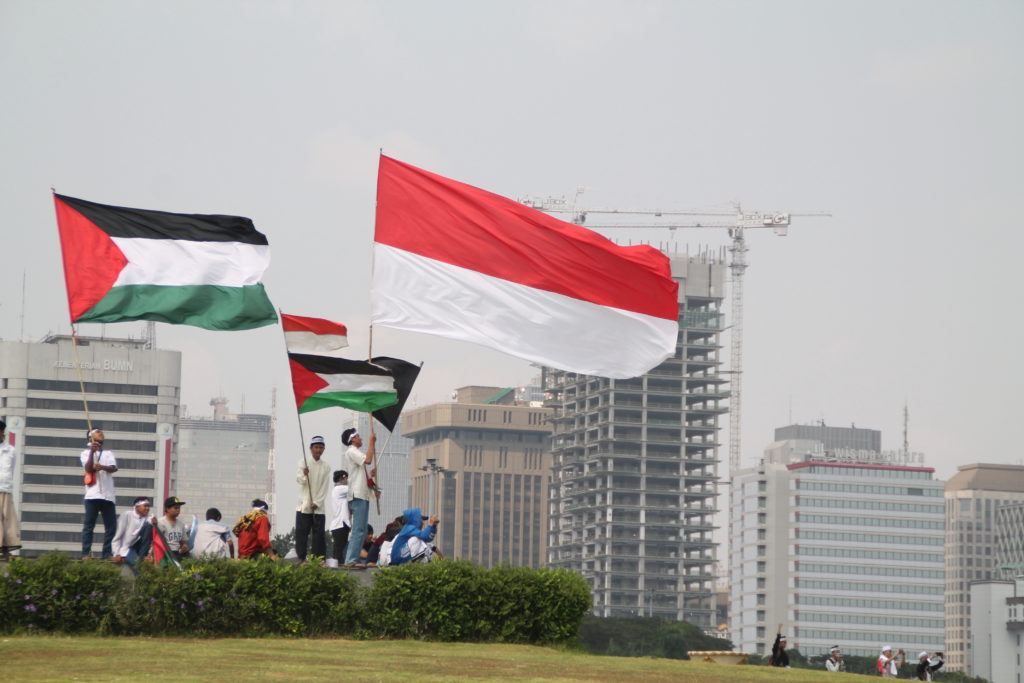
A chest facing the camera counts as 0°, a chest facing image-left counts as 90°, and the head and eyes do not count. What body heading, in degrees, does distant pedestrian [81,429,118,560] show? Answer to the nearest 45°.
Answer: approximately 0°

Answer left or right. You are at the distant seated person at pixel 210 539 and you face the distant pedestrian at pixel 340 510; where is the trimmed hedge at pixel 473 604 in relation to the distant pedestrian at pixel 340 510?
right

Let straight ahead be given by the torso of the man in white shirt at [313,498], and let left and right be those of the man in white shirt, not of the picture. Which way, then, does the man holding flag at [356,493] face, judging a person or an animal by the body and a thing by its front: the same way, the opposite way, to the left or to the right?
to the left

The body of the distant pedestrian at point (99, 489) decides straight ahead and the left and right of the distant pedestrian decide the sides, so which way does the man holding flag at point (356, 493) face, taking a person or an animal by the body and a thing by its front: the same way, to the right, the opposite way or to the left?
to the left

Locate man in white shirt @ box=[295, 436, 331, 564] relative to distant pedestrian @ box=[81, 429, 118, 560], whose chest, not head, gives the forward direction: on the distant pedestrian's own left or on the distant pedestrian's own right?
on the distant pedestrian's own left

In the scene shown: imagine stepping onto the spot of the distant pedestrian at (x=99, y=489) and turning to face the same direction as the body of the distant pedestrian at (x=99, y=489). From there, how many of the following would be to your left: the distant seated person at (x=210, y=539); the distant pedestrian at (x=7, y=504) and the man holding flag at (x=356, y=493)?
2

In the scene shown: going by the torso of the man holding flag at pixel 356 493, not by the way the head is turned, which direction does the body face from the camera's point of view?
to the viewer's right

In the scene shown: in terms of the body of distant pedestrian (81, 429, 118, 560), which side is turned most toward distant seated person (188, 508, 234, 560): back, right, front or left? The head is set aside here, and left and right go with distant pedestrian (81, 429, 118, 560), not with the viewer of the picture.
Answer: left

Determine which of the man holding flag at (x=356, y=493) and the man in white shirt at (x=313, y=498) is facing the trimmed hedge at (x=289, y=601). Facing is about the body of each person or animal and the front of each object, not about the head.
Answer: the man in white shirt
